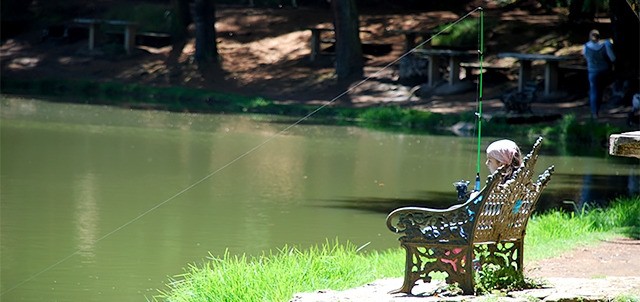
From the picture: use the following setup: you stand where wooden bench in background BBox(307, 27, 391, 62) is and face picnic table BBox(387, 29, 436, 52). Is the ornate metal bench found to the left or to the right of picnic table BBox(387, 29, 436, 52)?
right

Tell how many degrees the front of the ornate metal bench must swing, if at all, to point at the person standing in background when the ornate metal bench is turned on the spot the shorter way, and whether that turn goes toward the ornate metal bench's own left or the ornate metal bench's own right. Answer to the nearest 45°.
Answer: approximately 45° to the ornate metal bench's own right

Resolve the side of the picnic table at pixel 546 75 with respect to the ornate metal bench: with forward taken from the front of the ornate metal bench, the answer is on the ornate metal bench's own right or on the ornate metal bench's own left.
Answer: on the ornate metal bench's own right

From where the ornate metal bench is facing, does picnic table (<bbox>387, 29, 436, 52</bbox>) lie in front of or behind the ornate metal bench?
in front

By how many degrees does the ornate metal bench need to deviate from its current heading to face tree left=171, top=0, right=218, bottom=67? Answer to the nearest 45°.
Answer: approximately 45° to its right

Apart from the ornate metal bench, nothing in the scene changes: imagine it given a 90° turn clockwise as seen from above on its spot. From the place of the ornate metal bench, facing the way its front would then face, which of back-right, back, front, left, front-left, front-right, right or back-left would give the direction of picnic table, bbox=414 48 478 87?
front-left

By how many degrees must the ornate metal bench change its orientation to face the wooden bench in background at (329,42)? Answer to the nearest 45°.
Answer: approximately 45° to its right

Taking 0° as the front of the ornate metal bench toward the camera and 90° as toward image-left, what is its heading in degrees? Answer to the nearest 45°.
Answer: approximately 135°
